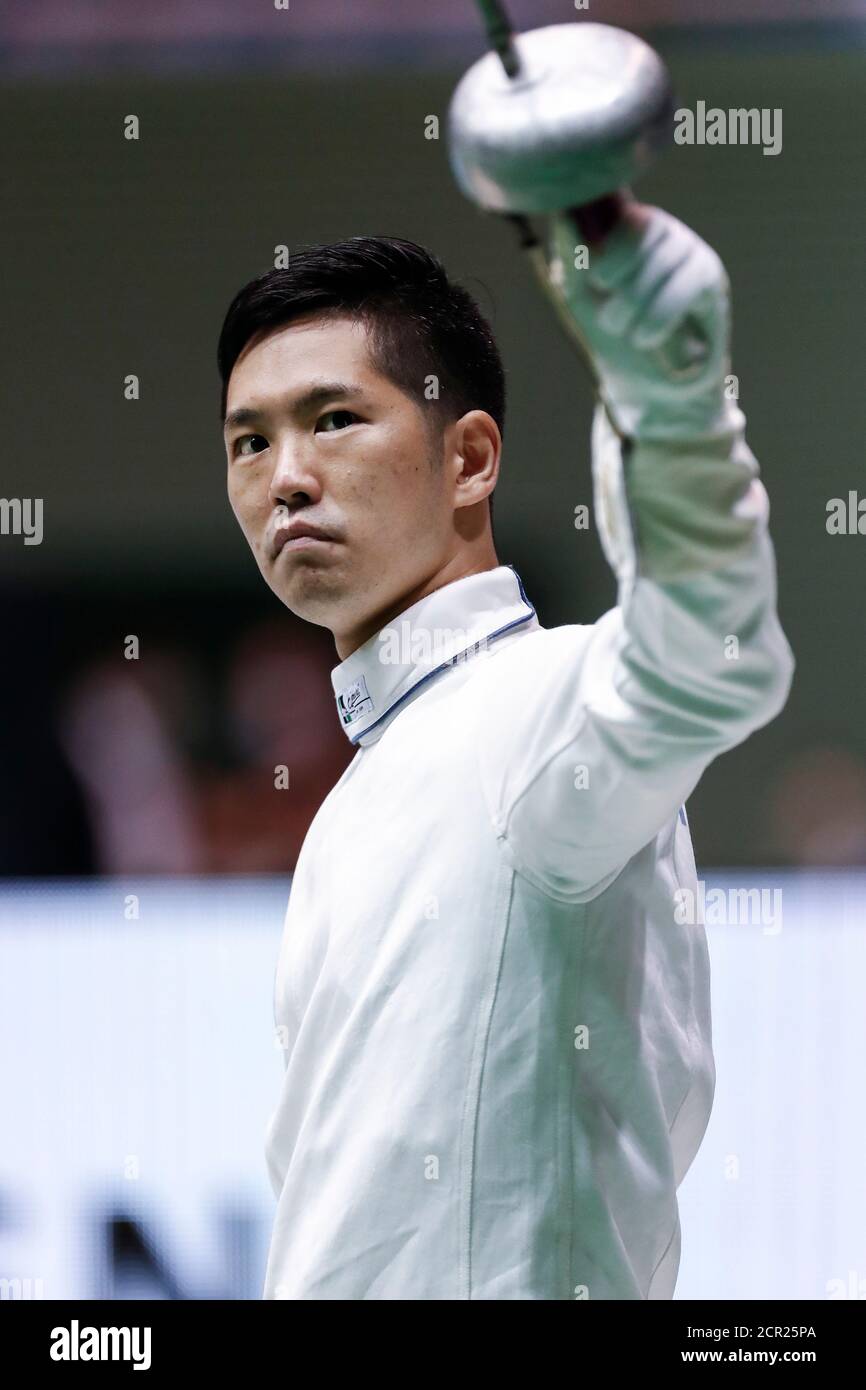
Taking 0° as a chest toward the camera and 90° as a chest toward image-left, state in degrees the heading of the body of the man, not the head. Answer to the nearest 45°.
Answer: approximately 45°

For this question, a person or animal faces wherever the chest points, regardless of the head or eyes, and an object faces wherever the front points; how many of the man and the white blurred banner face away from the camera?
0

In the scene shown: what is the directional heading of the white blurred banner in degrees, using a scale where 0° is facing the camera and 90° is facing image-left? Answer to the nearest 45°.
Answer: approximately 0°

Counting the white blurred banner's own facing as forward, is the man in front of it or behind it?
in front

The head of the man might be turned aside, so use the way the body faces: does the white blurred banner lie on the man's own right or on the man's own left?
on the man's own right

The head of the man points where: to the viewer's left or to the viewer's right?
to the viewer's left
